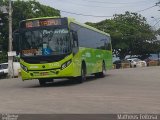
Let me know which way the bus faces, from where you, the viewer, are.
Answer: facing the viewer and to the left of the viewer
